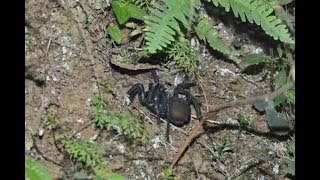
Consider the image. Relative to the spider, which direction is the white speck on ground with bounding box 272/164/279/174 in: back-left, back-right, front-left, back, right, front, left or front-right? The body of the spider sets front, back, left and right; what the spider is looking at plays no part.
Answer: back-right

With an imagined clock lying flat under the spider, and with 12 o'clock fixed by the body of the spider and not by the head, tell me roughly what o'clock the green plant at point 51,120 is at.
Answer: The green plant is roughly at 9 o'clock from the spider.

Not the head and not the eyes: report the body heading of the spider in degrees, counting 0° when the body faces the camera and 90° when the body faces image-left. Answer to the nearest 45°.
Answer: approximately 135°

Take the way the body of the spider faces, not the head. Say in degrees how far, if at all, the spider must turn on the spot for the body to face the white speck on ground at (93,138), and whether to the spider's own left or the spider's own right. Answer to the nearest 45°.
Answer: approximately 90° to the spider's own left

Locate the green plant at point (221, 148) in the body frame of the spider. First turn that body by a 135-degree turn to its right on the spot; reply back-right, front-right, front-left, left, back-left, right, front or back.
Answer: front

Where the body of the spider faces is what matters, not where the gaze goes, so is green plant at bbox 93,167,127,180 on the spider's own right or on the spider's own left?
on the spider's own left

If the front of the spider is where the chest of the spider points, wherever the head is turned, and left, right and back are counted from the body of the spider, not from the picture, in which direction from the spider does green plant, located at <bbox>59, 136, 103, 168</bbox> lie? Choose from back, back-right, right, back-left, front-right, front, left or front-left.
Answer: left

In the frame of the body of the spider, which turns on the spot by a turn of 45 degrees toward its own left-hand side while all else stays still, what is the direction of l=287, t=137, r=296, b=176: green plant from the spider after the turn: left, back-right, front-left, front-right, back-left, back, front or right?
back

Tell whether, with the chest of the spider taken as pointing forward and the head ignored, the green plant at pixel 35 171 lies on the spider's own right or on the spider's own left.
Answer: on the spider's own left

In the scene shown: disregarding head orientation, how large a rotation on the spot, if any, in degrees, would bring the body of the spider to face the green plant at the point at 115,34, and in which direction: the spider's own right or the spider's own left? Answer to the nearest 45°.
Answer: approximately 45° to the spider's own left
